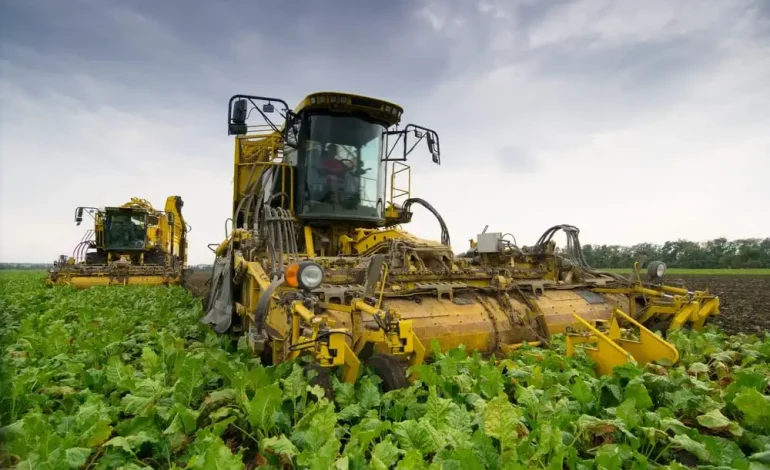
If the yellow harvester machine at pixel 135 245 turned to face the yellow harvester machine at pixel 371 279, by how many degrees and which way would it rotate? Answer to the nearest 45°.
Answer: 0° — it already faces it

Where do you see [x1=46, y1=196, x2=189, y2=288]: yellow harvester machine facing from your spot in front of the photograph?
facing the viewer

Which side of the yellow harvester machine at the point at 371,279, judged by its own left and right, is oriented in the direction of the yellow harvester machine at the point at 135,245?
back

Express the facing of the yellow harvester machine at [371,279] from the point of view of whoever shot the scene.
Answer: facing the viewer and to the right of the viewer

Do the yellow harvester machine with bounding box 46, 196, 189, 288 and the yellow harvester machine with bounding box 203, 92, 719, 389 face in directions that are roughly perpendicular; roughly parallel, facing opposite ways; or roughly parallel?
roughly parallel

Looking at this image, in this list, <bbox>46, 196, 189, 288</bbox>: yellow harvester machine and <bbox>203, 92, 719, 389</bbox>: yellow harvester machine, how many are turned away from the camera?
0
